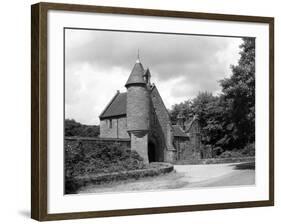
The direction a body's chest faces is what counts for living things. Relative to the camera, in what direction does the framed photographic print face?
facing the viewer and to the right of the viewer
